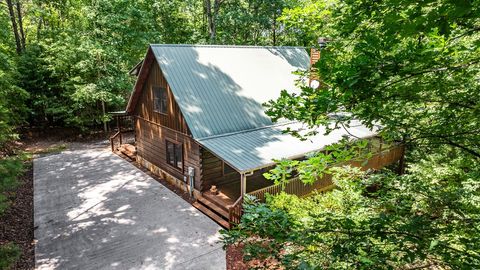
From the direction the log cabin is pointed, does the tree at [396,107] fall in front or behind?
in front

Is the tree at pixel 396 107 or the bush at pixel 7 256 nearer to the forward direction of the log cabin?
the tree

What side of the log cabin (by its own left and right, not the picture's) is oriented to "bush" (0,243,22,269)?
right

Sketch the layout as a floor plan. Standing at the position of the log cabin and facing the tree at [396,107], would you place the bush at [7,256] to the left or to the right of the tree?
right

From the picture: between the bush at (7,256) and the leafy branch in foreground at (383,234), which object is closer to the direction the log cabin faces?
the leafy branch in foreground

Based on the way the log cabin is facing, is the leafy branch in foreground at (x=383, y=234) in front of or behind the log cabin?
in front

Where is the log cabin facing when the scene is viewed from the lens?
facing the viewer and to the right of the viewer

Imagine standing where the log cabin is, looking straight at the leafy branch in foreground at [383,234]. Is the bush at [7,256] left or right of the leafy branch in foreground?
right
